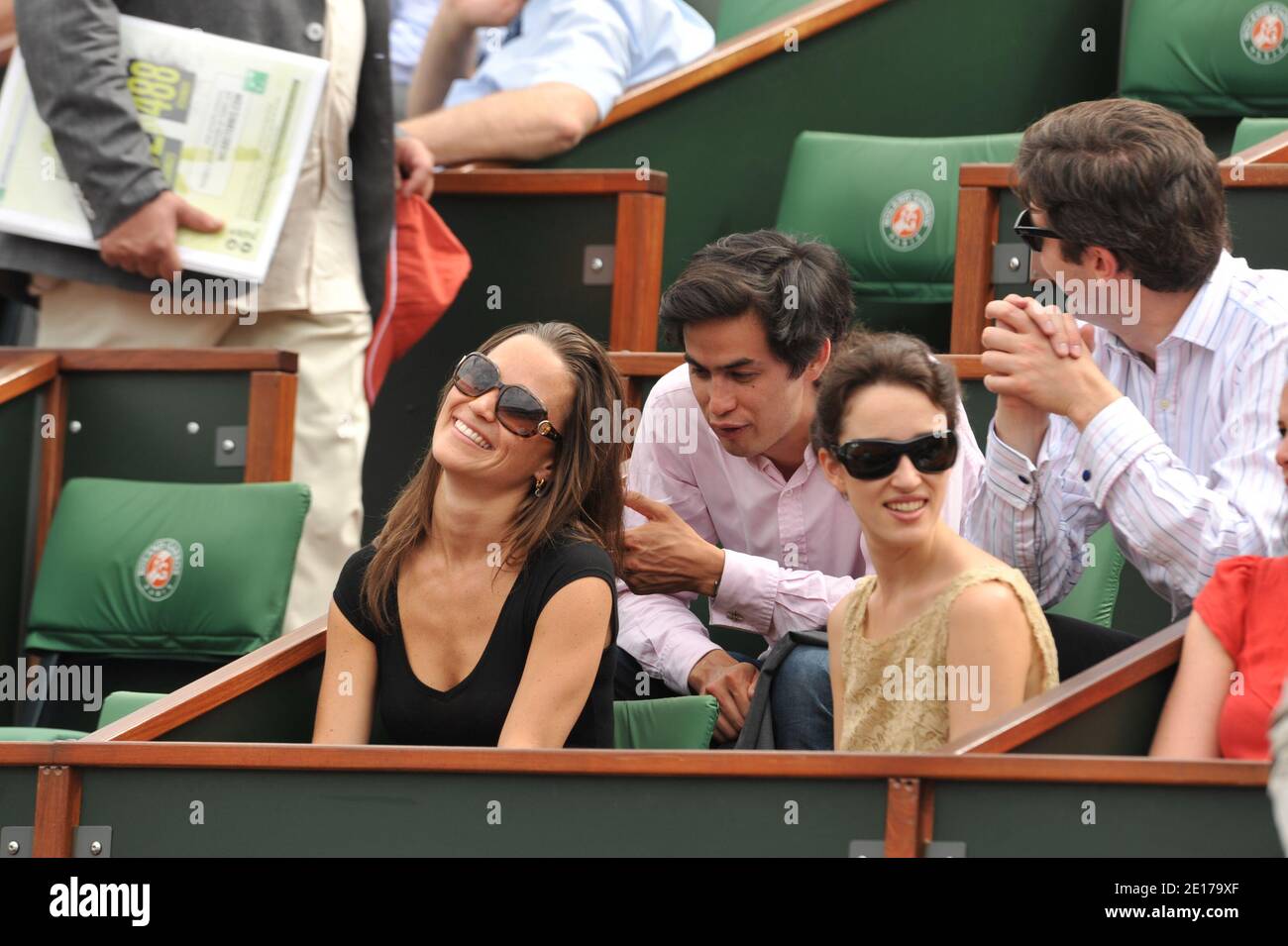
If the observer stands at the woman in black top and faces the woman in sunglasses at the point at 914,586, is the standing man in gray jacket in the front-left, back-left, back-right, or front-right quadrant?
back-left

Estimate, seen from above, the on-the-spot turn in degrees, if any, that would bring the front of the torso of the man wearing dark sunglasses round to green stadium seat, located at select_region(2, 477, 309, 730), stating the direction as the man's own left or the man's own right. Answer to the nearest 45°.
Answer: approximately 45° to the man's own right

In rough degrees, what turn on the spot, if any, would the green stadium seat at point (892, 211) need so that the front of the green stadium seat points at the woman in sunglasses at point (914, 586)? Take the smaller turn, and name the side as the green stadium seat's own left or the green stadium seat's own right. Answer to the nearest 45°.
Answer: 0° — it already faces them

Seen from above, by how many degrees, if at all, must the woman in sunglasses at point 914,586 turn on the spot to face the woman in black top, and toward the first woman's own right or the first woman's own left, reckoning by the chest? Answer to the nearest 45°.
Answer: approximately 45° to the first woman's own right

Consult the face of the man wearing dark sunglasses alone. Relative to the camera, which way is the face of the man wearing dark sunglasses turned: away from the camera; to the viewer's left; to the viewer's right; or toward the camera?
to the viewer's left

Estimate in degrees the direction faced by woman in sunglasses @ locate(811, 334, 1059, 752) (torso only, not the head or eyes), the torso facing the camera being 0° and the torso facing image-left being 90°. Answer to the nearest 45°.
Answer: approximately 45°

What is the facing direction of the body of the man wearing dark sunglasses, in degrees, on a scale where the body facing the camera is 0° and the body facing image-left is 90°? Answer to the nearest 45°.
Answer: approximately 45°
